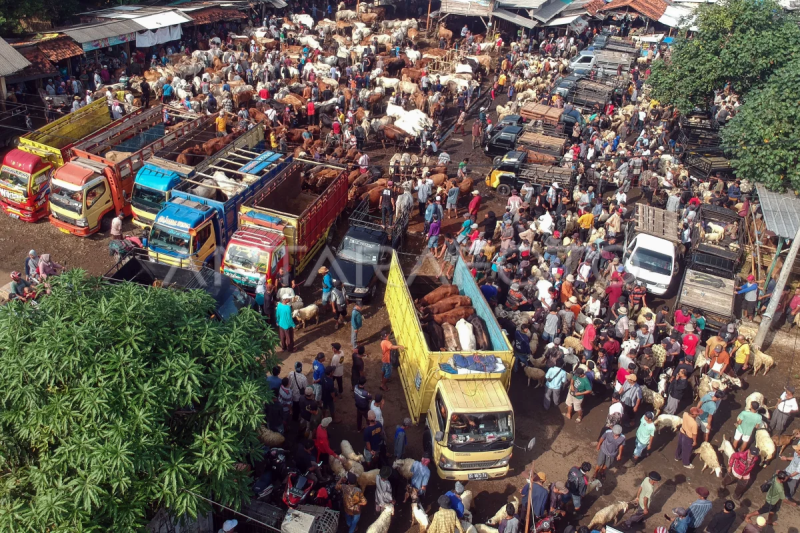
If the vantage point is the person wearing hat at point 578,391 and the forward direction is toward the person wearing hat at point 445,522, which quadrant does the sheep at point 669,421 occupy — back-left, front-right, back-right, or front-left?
back-left

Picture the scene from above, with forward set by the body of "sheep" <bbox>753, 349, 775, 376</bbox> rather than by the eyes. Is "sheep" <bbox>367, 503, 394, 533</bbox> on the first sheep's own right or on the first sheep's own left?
on the first sheep's own right

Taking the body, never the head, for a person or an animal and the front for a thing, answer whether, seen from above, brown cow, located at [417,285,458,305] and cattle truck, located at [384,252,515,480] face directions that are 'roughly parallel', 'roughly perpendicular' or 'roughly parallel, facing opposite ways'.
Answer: roughly perpendicular

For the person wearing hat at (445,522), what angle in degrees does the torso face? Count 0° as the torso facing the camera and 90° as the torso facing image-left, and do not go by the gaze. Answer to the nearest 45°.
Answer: approximately 180°

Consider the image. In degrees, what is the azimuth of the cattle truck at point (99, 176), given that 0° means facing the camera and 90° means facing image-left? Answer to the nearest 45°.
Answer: approximately 45°

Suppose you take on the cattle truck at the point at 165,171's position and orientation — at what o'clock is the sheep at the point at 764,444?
The sheep is roughly at 9 o'clock from the cattle truck.

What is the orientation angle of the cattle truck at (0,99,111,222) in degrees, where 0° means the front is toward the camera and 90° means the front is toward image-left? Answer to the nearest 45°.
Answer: approximately 45°

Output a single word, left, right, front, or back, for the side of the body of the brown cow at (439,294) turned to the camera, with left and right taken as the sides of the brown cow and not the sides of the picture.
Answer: left

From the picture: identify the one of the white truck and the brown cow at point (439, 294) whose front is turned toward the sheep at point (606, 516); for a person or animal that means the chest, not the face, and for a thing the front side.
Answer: the white truck
